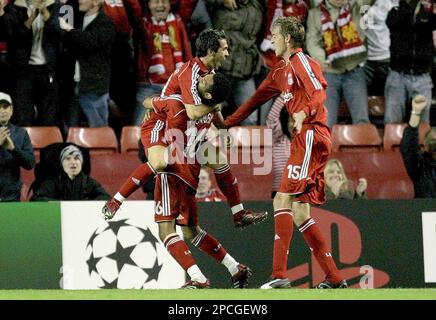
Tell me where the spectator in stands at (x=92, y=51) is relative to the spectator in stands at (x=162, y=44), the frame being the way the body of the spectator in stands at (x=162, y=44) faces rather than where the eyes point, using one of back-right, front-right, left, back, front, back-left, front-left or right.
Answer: right

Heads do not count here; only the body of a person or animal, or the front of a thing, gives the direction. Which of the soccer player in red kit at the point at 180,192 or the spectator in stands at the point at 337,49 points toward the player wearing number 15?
the spectator in stands

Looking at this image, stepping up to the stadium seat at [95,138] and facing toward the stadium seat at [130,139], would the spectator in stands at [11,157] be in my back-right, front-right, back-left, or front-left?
back-right

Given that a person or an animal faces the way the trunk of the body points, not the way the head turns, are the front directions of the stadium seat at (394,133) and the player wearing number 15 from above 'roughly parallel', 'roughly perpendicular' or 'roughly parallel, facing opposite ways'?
roughly perpendicular

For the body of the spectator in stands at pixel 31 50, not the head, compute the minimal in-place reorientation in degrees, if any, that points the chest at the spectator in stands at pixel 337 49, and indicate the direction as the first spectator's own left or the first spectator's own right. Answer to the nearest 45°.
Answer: approximately 90° to the first spectator's own left

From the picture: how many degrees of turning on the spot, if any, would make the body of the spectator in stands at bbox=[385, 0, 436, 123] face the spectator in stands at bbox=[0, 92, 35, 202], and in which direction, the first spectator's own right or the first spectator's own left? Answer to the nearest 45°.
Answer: approximately 45° to the first spectator's own right

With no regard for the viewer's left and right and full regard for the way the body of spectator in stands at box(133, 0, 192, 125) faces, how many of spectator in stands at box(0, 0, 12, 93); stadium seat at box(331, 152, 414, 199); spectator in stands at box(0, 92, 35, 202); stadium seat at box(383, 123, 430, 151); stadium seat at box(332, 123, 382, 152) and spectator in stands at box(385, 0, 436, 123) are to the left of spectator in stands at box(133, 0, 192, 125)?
4

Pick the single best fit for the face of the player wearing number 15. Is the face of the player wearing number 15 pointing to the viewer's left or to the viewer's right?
to the viewer's left
